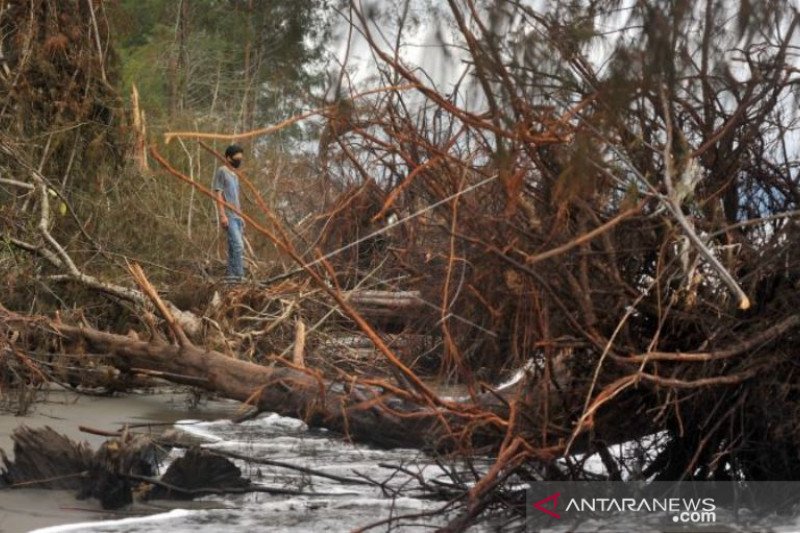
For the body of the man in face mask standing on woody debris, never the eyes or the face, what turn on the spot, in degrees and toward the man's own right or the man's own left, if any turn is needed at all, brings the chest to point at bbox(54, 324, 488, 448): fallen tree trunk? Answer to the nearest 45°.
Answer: approximately 45° to the man's own right

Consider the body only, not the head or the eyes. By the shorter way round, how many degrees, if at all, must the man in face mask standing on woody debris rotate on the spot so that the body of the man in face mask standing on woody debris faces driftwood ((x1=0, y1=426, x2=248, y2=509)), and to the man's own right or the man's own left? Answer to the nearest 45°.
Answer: approximately 45° to the man's own right

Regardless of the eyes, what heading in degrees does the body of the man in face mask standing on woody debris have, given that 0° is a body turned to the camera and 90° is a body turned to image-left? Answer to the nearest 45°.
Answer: approximately 315°
